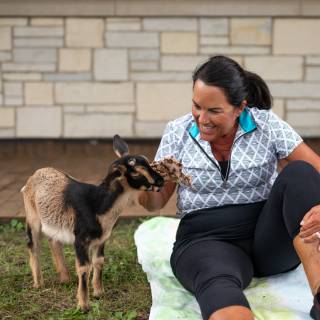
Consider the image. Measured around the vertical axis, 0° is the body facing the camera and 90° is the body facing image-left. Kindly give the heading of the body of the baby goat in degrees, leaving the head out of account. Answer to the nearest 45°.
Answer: approximately 315°
